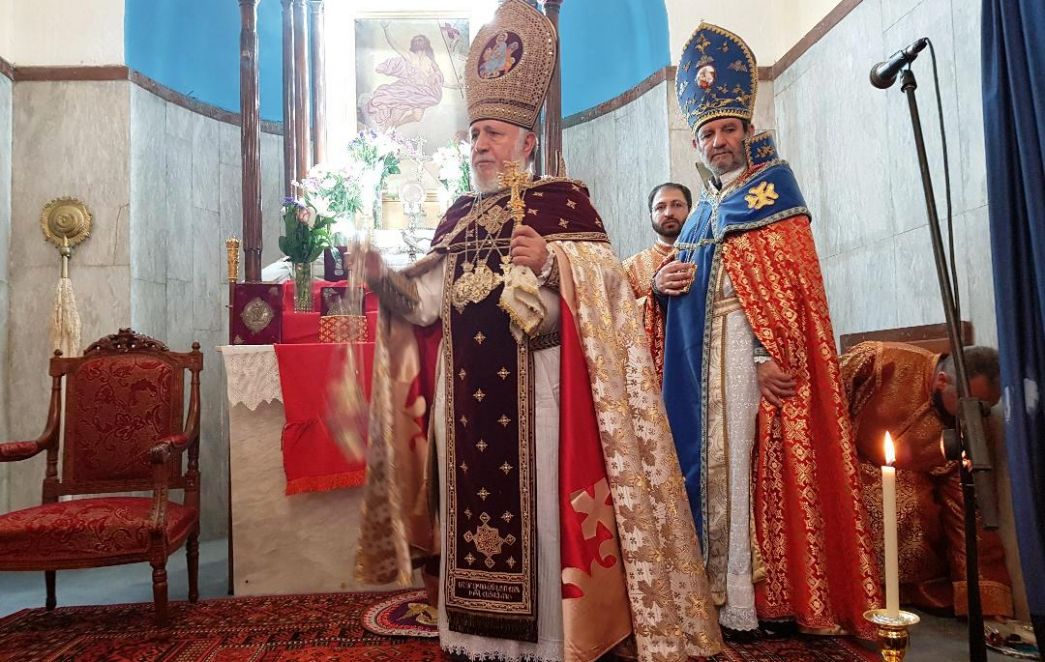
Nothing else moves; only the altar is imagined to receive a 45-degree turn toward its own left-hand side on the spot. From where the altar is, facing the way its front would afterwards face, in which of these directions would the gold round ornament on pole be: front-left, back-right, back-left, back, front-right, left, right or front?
back

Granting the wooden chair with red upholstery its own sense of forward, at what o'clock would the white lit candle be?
The white lit candle is roughly at 10 o'clock from the wooden chair with red upholstery.

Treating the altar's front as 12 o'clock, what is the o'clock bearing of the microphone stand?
The microphone stand is roughly at 11 o'clock from the altar.

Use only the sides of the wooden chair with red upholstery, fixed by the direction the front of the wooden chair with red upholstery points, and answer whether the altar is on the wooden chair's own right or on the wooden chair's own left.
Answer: on the wooden chair's own left

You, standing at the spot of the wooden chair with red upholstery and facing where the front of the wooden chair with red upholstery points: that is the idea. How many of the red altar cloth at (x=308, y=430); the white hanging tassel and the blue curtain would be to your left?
2

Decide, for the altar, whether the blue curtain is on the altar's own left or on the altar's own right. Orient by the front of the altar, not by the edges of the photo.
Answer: on the altar's own left

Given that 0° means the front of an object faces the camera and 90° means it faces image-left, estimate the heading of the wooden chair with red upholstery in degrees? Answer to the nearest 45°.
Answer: approximately 45°

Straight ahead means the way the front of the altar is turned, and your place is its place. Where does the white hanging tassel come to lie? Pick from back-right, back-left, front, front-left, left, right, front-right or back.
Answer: back-right
